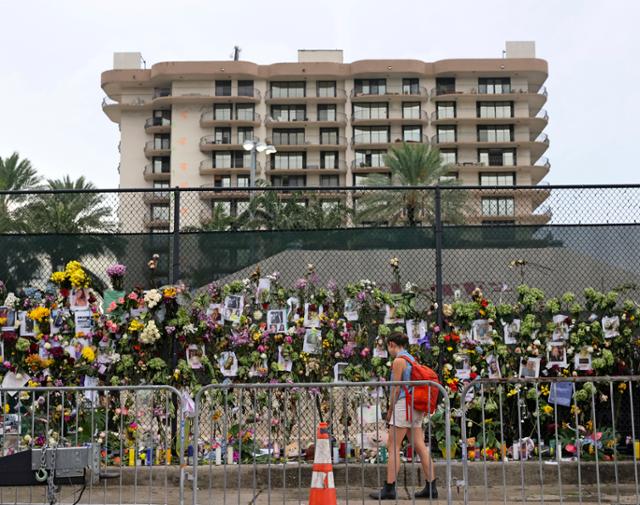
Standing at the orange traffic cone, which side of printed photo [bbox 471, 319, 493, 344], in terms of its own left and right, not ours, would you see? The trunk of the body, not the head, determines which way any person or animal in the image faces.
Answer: front

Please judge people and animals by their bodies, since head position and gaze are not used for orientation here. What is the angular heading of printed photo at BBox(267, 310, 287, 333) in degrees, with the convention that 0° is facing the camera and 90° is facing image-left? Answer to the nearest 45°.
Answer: approximately 0°

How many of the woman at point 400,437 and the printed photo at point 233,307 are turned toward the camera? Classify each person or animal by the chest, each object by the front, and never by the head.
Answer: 1

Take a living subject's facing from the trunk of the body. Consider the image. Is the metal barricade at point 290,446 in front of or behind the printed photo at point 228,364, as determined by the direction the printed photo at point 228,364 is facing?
in front

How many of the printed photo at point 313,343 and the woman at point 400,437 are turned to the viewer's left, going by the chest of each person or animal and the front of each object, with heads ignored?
1

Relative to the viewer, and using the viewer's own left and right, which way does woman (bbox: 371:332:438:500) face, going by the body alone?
facing to the left of the viewer

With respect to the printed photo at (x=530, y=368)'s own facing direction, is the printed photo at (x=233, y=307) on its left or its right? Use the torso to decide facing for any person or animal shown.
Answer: on its right

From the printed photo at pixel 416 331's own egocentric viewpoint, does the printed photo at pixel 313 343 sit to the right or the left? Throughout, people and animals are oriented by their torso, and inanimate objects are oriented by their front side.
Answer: on its right

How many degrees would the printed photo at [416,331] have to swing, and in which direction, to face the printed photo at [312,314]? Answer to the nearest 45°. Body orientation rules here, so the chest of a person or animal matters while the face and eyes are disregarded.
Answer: approximately 90° to its right

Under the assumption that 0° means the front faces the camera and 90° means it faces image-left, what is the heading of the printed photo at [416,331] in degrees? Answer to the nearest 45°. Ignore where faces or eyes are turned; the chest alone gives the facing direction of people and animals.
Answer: approximately 0°

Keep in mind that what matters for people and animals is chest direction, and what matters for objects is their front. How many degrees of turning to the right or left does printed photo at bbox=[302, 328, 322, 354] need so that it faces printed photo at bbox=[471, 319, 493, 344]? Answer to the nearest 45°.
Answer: approximately 90° to its left

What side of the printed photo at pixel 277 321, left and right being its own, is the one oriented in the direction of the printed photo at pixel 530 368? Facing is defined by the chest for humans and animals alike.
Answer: left
